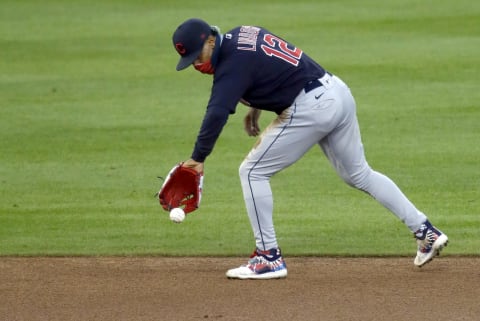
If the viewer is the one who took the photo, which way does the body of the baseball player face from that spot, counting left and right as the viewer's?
facing to the left of the viewer
